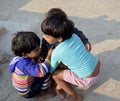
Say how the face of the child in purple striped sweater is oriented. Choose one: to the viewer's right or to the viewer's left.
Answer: to the viewer's right

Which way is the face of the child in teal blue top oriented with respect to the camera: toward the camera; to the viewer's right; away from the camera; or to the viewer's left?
to the viewer's left

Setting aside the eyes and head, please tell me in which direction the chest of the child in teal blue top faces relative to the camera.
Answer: to the viewer's left
